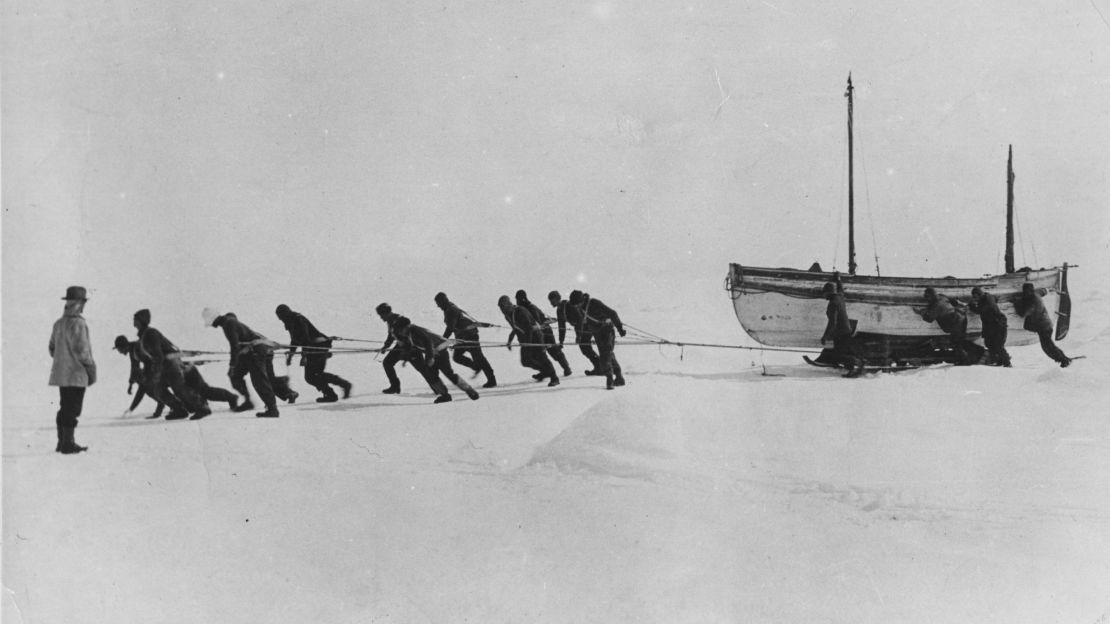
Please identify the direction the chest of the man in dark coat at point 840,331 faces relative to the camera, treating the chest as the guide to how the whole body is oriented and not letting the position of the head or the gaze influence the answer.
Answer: to the viewer's left

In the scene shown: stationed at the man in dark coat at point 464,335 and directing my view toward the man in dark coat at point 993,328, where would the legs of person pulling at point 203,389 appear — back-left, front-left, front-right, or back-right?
back-right

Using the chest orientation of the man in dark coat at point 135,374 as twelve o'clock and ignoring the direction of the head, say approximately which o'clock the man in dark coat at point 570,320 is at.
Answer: the man in dark coat at point 570,320 is roughly at 6 o'clock from the man in dark coat at point 135,374.

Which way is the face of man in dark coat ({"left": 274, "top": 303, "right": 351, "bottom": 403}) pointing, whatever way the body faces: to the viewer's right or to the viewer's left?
to the viewer's left

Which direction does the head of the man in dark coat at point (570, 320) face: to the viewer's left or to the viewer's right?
to the viewer's left

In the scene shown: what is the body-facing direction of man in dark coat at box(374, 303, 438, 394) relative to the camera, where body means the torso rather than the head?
to the viewer's left

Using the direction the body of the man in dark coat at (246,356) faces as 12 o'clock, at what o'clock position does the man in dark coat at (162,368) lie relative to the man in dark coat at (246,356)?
the man in dark coat at (162,368) is roughly at 12 o'clock from the man in dark coat at (246,356).

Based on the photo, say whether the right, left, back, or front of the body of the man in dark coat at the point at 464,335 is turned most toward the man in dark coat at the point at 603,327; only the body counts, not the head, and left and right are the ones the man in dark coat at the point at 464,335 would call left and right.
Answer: back

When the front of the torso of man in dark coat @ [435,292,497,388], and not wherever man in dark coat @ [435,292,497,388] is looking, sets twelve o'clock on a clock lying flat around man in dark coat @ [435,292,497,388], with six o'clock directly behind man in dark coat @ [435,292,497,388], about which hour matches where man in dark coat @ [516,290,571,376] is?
man in dark coat @ [516,290,571,376] is roughly at 6 o'clock from man in dark coat @ [435,292,497,388].

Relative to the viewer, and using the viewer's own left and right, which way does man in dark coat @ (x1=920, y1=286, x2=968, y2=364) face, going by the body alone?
facing to the left of the viewer

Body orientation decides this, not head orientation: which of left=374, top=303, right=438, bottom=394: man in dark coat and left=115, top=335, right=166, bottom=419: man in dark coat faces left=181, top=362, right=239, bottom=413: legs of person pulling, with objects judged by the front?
left=374, top=303, right=438, bottom=394: man in dark coat

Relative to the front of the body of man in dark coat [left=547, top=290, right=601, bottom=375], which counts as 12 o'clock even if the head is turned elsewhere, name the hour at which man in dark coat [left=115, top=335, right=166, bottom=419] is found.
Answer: man in dark coat [left=115, top=335, right=166, bottom=419] is roughly at 11 o'clock from man in dark coat [left=547, top=290, right=601, bottom=375].

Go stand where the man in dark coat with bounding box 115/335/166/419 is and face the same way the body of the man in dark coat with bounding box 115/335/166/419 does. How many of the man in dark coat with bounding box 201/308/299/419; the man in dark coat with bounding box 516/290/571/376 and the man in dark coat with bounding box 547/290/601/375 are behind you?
3

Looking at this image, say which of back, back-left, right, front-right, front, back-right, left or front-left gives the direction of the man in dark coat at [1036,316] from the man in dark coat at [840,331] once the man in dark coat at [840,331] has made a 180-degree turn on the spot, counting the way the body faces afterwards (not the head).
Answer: front

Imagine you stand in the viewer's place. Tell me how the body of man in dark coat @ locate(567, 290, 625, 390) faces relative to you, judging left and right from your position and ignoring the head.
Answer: facing to the left of the viewer

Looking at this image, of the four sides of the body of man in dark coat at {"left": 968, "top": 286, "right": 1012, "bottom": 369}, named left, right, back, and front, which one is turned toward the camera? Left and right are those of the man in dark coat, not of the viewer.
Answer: left

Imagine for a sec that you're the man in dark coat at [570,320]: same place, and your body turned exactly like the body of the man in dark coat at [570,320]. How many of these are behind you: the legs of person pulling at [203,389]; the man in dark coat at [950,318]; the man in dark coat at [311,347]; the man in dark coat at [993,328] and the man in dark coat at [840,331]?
3

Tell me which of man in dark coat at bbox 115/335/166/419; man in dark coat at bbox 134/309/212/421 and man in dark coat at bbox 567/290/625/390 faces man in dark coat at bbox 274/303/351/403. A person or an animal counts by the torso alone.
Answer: man in dark coat at bbox 567/290/625/390

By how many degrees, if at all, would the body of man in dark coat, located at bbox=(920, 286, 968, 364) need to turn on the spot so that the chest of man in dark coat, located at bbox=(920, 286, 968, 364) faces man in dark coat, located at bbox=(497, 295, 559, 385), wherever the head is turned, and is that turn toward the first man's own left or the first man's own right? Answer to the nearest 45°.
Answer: approximately 45° to the first man's own left
